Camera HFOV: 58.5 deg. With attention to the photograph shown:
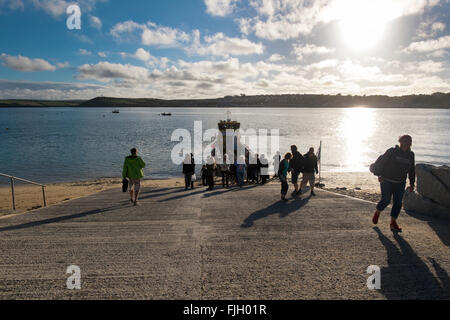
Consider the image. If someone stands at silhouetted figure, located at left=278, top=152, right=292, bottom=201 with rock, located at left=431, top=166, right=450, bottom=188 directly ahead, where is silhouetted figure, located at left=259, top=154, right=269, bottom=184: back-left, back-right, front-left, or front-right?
back-left

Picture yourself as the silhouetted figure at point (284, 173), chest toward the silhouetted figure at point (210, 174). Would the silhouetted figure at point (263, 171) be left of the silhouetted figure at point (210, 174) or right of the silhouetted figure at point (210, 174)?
right

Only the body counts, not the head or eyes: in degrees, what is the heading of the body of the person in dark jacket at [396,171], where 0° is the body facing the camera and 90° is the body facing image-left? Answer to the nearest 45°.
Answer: approximately 315°

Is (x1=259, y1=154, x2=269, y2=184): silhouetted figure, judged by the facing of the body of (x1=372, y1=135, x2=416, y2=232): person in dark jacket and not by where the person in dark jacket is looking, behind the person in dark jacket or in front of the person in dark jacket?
behind

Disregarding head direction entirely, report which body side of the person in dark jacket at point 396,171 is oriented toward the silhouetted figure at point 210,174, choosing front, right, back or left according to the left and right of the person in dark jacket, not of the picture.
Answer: back

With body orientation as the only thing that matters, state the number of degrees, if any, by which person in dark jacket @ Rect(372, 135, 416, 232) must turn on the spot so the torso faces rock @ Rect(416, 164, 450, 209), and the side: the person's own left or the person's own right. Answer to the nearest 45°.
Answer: approximately 90° to the person's own left

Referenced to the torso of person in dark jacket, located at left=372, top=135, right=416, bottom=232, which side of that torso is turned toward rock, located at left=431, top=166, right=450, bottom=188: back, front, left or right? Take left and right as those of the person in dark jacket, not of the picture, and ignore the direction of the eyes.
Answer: left

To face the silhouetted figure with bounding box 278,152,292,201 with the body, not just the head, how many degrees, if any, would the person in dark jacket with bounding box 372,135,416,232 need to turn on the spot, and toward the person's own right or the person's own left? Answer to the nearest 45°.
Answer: approximately 180°
